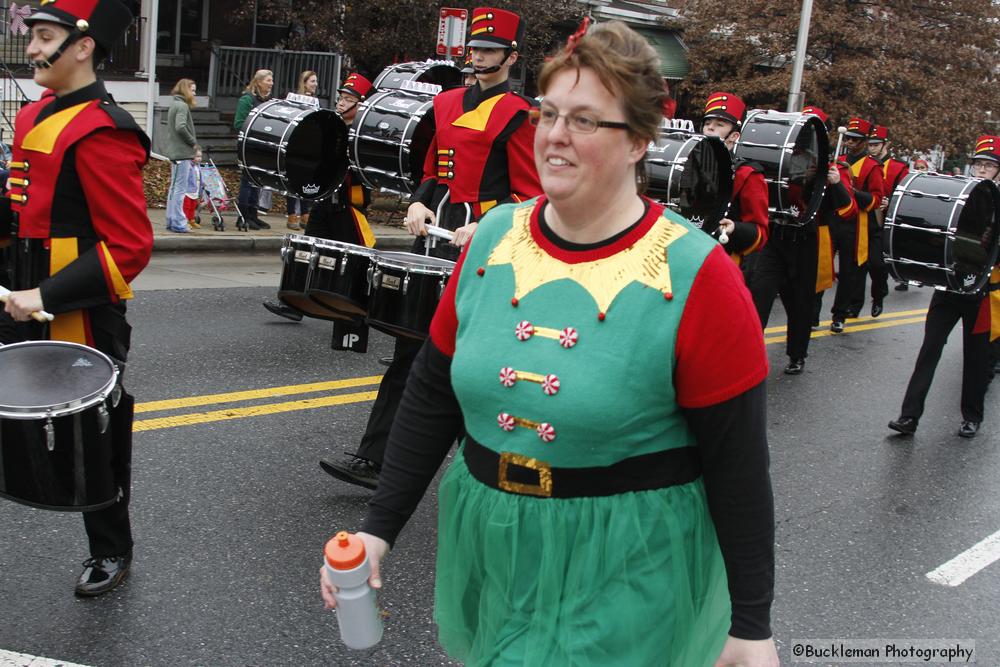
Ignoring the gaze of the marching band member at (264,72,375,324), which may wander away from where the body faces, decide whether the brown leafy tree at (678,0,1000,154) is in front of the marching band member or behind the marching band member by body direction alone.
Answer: behind

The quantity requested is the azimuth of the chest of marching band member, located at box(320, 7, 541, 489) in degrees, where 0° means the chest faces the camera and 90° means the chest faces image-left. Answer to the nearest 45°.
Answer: approximately 45°

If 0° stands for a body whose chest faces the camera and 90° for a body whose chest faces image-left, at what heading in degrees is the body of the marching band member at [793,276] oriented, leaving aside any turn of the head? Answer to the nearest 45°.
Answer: approximately 45°

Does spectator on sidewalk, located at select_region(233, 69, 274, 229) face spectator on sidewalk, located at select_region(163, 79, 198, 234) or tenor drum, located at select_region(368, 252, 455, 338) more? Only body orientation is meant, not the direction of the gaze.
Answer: the tenor drum

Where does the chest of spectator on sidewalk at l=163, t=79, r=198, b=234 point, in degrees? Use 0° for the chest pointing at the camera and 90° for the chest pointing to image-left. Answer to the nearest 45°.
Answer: approximately 270°

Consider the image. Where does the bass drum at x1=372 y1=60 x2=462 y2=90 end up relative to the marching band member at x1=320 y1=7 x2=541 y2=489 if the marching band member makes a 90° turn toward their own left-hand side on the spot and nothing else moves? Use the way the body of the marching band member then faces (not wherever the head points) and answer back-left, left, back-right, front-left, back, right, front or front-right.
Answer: back-left

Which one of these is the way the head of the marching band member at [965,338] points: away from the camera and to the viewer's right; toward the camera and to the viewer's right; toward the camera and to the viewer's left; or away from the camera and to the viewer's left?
toward the camera and to the viewer's left

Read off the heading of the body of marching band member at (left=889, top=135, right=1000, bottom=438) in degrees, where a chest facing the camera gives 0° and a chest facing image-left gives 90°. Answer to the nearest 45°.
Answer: approximately 45°

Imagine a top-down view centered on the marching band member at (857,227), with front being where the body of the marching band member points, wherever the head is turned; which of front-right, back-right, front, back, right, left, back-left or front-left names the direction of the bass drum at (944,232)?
front-left

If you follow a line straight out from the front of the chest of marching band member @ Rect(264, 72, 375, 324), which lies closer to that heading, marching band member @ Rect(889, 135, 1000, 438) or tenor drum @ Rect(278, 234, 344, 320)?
the tenor drum
